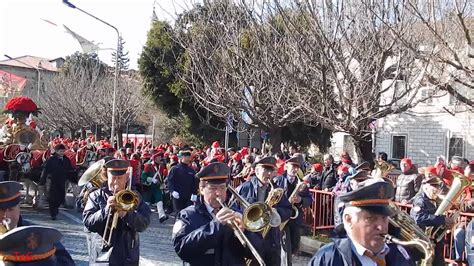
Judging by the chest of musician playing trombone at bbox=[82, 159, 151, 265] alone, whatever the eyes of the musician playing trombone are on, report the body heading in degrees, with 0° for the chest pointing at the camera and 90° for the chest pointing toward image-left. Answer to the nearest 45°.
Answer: approximately 0°

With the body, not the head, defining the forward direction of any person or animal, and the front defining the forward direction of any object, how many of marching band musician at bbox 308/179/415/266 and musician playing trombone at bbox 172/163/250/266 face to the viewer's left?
0

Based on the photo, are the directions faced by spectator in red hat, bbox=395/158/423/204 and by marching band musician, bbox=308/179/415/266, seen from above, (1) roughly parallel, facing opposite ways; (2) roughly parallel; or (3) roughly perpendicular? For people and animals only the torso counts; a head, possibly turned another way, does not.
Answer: roughly perpendicular

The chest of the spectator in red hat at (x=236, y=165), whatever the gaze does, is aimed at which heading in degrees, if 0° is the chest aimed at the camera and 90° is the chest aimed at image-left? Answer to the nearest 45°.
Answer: approximately 45°

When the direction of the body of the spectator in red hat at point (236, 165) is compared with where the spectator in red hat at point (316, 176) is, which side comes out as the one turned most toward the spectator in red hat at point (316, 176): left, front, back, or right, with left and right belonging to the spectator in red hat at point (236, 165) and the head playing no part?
left

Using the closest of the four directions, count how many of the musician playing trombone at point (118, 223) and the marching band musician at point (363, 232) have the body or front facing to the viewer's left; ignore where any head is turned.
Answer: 0

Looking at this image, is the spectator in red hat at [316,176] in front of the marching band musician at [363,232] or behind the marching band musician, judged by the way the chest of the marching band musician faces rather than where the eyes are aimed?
behind

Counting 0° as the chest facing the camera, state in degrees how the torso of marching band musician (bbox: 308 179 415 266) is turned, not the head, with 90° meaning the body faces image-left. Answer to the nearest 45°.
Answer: approximately 315°

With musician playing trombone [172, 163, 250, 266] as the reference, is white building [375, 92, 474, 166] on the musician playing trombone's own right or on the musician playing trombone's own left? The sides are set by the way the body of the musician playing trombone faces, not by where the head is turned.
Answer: on the musician playing trombone's own left

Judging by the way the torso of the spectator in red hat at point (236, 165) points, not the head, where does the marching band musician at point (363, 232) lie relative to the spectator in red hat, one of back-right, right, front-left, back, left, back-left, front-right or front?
front-left
